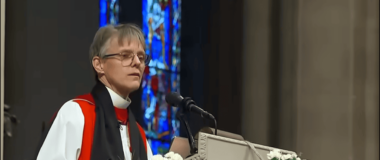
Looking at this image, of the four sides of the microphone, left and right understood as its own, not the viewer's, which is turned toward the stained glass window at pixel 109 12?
right

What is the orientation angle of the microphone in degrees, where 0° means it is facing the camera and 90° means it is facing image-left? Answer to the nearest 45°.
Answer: approximately 90°

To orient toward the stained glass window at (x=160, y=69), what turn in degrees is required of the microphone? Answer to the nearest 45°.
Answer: approximately 90° to its right
